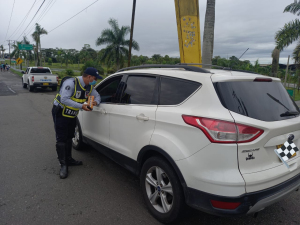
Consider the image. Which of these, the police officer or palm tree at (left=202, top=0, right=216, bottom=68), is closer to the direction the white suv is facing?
the police officer

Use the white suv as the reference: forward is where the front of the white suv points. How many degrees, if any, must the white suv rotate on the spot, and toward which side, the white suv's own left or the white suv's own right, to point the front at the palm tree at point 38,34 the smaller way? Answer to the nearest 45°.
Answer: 0° — it already faces it

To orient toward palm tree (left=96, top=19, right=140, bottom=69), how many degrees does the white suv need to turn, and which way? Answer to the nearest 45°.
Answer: approximately 45° to its right

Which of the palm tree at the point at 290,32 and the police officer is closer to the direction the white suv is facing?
the police officer

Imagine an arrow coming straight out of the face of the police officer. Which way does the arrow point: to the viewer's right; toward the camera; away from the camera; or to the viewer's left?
to the viewer's right

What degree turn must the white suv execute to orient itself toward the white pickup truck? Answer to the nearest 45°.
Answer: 0° — it already faces it

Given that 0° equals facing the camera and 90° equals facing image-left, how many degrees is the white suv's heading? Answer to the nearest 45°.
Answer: approximately 135°
